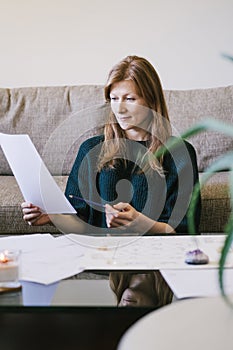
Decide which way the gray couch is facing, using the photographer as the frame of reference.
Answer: facing the viewer

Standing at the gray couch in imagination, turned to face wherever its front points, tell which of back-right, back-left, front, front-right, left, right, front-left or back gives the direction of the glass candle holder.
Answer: front

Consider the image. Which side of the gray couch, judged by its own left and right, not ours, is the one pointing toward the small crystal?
front

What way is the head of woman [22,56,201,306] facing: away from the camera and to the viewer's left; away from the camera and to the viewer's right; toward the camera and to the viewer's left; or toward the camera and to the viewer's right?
toward the camera and to the viewer's left

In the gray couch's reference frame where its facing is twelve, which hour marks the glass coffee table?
The glass coffee table is roughly at 12 o'clock from the gray couch.

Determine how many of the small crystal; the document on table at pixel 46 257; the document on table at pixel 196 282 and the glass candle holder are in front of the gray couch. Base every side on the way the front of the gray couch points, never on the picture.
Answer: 4

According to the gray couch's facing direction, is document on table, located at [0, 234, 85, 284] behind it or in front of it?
in front

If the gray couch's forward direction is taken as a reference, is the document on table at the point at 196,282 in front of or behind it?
in front

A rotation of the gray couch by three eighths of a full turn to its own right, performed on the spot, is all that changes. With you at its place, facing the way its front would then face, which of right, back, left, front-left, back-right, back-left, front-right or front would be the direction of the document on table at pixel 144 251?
back-left
